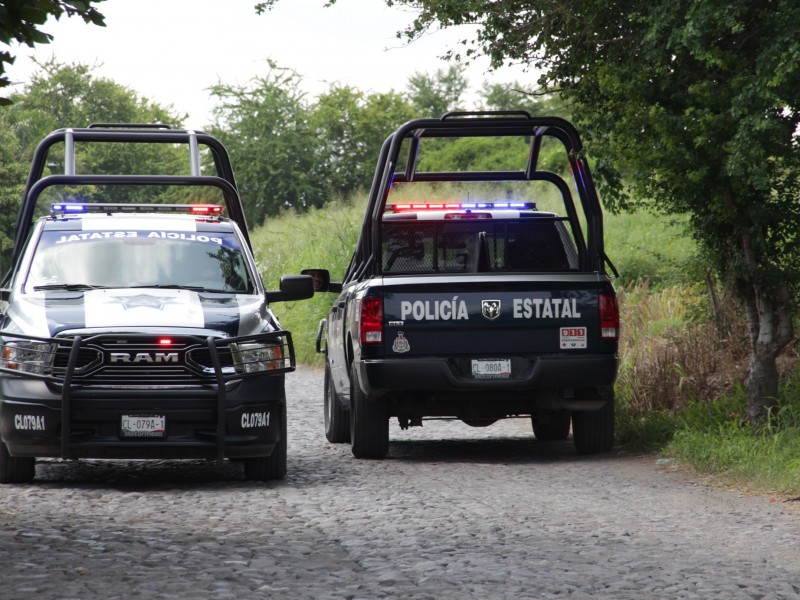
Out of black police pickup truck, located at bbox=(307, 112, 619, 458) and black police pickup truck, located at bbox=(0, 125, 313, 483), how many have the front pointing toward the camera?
1

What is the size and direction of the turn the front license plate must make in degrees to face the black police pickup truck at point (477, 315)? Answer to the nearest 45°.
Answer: approximately 135° to its left

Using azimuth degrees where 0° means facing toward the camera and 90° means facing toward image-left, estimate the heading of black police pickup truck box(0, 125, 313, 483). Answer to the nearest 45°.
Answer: approximately 0°

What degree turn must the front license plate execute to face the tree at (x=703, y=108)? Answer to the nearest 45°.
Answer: approximately 90° to its left

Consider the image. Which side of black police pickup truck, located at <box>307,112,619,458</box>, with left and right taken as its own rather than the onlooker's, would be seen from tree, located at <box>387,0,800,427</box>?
right

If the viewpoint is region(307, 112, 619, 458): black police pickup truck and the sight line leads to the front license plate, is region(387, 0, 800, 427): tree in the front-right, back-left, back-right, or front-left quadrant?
back-left

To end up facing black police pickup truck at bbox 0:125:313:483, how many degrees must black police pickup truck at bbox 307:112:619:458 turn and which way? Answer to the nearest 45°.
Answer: approximately 135° to its left

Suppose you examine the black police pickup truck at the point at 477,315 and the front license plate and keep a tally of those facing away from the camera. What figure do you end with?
1

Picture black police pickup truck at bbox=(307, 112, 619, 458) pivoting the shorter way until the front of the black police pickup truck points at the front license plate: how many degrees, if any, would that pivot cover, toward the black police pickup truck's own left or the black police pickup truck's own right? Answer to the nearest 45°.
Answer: approximately 135° to the black police pickup truck's own left

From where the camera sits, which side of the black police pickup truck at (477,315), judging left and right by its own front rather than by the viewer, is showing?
back
